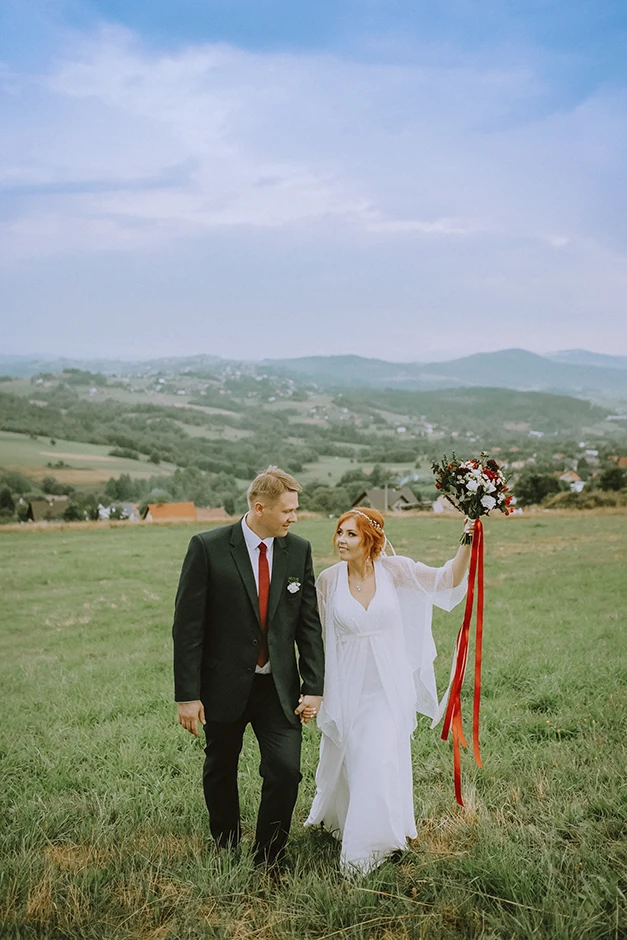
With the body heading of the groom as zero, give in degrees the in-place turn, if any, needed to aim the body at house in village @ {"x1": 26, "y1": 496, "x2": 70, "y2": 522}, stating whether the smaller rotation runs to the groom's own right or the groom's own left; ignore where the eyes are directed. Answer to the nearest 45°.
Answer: approximately 180°

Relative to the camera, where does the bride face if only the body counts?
toward the camera

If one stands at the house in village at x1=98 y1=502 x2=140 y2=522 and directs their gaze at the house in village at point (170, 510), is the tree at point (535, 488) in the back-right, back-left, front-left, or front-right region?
front-left

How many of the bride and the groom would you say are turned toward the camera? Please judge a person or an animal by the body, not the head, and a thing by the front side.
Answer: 2

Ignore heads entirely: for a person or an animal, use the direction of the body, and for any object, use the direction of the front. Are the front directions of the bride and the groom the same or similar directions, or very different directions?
same or similar directions

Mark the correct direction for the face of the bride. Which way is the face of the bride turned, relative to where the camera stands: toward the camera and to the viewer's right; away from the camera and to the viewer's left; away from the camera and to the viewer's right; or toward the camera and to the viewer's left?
toward the camera and to the viewer's left

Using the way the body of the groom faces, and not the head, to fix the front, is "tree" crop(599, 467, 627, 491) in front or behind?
behind

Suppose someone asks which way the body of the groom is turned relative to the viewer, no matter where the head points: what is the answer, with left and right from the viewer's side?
facing the viewer

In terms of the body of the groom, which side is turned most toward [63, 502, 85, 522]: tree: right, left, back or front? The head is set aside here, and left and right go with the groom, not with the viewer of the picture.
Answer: back

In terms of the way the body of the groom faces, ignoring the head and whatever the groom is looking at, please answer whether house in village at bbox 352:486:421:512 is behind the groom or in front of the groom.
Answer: behind

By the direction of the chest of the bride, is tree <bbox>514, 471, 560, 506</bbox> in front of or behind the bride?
behind
